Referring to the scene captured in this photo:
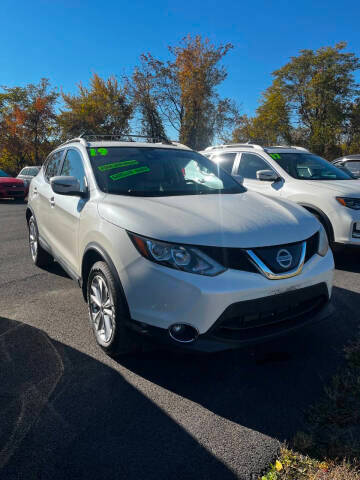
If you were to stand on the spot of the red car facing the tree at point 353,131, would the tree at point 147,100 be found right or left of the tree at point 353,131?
left

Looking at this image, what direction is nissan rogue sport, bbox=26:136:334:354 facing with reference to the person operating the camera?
facing the viewer and to the right of the viewer

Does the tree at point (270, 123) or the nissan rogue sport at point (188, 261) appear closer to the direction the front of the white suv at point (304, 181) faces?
the nissan rogue sport

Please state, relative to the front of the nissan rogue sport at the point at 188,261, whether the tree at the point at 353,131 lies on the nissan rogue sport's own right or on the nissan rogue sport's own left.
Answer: on the nissan rogue sport's own left

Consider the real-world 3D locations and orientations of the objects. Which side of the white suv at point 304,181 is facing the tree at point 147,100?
back

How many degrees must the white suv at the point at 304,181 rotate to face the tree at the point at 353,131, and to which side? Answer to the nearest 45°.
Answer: approximately 135° to its left

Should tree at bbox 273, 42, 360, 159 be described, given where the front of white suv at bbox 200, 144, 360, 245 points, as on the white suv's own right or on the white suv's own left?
on the white suv's own left

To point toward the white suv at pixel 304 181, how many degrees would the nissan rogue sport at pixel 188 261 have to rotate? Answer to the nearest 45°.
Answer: approximately 90° to its left

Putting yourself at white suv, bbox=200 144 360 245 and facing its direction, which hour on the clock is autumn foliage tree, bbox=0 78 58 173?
The autumn foliage tree is roughly at 6 o'clock from the white suv.

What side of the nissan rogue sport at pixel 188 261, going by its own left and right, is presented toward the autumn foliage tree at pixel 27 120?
back

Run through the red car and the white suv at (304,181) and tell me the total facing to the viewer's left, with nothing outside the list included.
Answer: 0

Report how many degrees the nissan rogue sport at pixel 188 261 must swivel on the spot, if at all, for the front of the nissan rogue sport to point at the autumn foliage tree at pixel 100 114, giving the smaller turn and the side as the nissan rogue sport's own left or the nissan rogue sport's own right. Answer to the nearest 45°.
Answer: approximately 135° to the nissan rogue sport's own left
